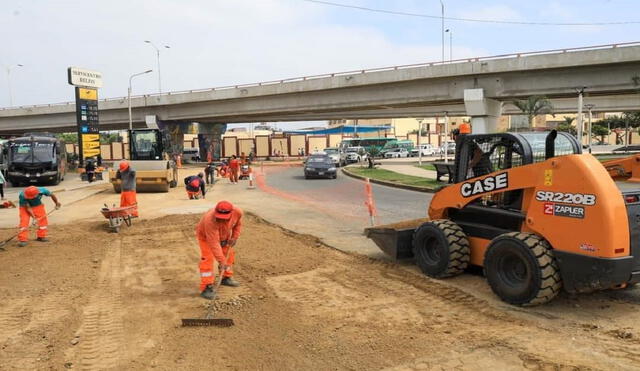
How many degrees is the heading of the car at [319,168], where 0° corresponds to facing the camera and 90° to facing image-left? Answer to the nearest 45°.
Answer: approximately 0°

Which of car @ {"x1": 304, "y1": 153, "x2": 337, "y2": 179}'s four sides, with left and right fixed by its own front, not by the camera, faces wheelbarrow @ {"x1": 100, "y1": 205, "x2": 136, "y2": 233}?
front

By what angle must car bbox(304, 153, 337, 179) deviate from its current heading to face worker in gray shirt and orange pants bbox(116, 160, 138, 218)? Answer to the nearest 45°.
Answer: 0° — it already faces them

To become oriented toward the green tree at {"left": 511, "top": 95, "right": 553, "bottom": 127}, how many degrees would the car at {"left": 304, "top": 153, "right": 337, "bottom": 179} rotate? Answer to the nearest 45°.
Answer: approximately 90° to its left

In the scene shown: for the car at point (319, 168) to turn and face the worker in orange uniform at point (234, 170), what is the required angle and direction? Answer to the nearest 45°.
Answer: approximately 45° to its right

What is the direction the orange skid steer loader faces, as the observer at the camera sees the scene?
facing away from the viewer and to the left of the viewer

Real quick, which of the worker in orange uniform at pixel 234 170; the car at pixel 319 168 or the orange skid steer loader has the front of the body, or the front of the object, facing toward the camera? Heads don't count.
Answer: the car
